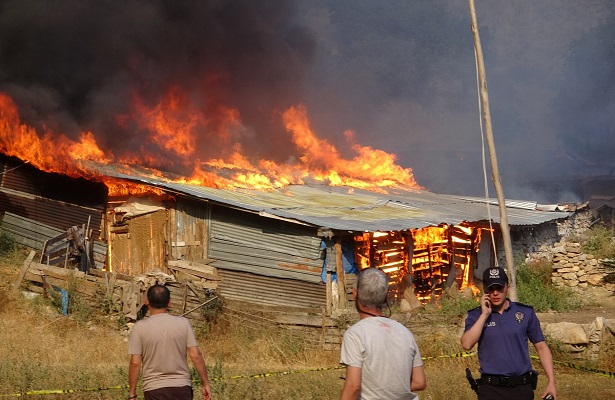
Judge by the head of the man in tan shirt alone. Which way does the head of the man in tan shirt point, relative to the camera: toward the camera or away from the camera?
away from the camera

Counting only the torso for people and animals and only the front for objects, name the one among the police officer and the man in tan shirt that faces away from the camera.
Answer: the man in tan shirt

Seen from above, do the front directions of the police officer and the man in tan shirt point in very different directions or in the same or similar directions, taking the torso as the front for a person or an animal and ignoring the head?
very different directions

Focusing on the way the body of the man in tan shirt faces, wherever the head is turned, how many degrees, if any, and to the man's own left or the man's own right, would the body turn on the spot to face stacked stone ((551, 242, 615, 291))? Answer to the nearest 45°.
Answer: approximately 45° to the man's own right

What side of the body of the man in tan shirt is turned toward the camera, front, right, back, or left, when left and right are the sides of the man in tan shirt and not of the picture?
back

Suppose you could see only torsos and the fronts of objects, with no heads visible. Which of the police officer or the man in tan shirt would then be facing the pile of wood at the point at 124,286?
the man in tan shirt

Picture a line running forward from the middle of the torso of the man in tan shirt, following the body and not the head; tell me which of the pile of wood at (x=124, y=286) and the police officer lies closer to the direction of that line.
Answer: the pile of wood

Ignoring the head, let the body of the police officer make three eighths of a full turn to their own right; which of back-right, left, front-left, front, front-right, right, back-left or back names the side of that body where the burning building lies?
front

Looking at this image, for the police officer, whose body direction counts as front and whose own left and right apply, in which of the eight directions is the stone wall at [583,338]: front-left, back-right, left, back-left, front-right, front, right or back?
back

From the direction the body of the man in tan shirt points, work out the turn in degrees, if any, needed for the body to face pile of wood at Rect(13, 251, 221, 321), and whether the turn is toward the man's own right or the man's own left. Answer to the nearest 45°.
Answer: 0° — they already face it

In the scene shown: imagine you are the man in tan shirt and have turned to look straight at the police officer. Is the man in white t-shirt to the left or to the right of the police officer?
right

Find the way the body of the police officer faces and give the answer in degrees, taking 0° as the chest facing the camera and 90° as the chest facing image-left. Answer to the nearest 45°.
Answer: approximately 0°

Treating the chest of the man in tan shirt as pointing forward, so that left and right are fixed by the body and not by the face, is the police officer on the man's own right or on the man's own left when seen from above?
on the man's own right

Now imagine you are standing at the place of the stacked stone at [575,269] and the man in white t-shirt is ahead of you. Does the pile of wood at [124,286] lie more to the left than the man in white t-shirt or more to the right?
right
